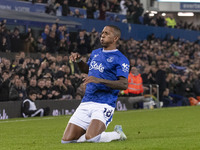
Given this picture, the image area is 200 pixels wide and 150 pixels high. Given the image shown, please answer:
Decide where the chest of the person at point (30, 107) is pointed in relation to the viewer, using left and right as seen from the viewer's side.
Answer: facing the viewer and to the right of the viewer

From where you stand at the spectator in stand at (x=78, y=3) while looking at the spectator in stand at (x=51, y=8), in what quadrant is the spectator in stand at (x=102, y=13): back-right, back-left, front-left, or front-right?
back-left

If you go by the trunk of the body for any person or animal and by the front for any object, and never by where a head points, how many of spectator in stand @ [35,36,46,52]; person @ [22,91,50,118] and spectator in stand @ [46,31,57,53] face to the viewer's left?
0

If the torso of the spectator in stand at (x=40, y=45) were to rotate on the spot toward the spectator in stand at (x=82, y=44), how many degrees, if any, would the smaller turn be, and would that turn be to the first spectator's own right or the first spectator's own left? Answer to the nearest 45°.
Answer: approximately 90° to the first spectator's own left

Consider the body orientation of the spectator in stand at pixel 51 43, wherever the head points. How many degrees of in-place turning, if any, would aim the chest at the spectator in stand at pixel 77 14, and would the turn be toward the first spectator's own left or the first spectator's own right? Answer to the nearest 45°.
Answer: approximately 135° to the first spectator's own left

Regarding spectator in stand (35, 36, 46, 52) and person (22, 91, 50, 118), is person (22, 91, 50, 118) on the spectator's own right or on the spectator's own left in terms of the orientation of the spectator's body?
on the spectator's own right

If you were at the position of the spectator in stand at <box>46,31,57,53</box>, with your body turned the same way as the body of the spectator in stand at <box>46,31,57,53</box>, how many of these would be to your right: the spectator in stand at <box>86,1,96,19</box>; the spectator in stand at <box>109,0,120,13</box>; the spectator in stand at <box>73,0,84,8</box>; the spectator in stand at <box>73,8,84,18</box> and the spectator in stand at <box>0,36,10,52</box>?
1

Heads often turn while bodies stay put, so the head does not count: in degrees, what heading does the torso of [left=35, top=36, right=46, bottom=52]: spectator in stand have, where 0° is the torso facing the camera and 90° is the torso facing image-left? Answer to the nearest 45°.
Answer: approximately 315°

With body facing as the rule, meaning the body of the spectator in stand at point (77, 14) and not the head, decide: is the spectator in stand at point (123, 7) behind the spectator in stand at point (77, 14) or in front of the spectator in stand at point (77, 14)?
behind

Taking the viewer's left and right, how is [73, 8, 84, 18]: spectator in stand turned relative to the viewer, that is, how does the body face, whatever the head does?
facing the viewer

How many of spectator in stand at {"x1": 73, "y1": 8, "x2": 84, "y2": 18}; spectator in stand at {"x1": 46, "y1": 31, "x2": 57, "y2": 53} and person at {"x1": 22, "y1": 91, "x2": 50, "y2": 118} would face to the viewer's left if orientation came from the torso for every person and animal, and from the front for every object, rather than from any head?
0

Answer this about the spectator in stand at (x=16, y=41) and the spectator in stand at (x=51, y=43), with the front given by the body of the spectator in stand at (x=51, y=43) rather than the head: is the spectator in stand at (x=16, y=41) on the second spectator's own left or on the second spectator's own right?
on the second spectator's own right
